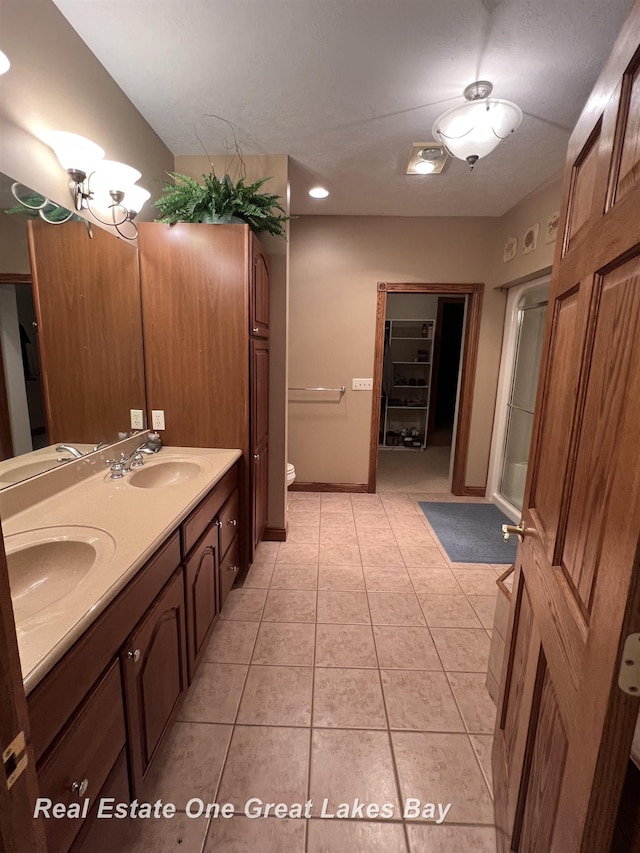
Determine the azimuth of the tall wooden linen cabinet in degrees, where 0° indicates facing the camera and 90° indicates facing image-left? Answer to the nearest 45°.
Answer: approximately 270°

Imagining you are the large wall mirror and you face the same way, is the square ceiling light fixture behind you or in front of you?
in front

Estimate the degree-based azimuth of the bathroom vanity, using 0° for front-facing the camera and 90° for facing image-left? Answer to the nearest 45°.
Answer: approximately 315°

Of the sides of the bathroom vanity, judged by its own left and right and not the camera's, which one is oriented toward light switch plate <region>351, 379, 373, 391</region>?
left

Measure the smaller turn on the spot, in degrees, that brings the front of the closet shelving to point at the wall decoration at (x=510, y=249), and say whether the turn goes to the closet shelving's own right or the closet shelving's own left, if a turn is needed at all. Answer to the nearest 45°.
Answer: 0° — it already faces it

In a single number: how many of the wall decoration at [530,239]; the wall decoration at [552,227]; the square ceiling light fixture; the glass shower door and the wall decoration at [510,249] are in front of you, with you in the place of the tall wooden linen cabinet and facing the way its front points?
5

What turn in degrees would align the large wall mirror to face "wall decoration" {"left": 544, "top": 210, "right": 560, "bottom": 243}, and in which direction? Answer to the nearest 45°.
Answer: approximately 45° to its left

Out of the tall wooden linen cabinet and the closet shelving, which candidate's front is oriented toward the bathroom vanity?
the closet shelving

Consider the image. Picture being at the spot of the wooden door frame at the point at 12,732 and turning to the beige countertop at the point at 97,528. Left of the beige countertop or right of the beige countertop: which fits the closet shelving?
right

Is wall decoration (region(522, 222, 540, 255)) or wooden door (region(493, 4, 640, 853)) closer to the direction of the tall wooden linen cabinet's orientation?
the wall decoration

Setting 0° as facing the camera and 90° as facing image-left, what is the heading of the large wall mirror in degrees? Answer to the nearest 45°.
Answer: approximately 315°

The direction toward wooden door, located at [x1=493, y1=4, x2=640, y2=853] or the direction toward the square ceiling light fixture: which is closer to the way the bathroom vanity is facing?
the wooden door

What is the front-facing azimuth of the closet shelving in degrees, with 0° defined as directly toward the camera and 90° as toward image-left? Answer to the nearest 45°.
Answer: approximately 0°
